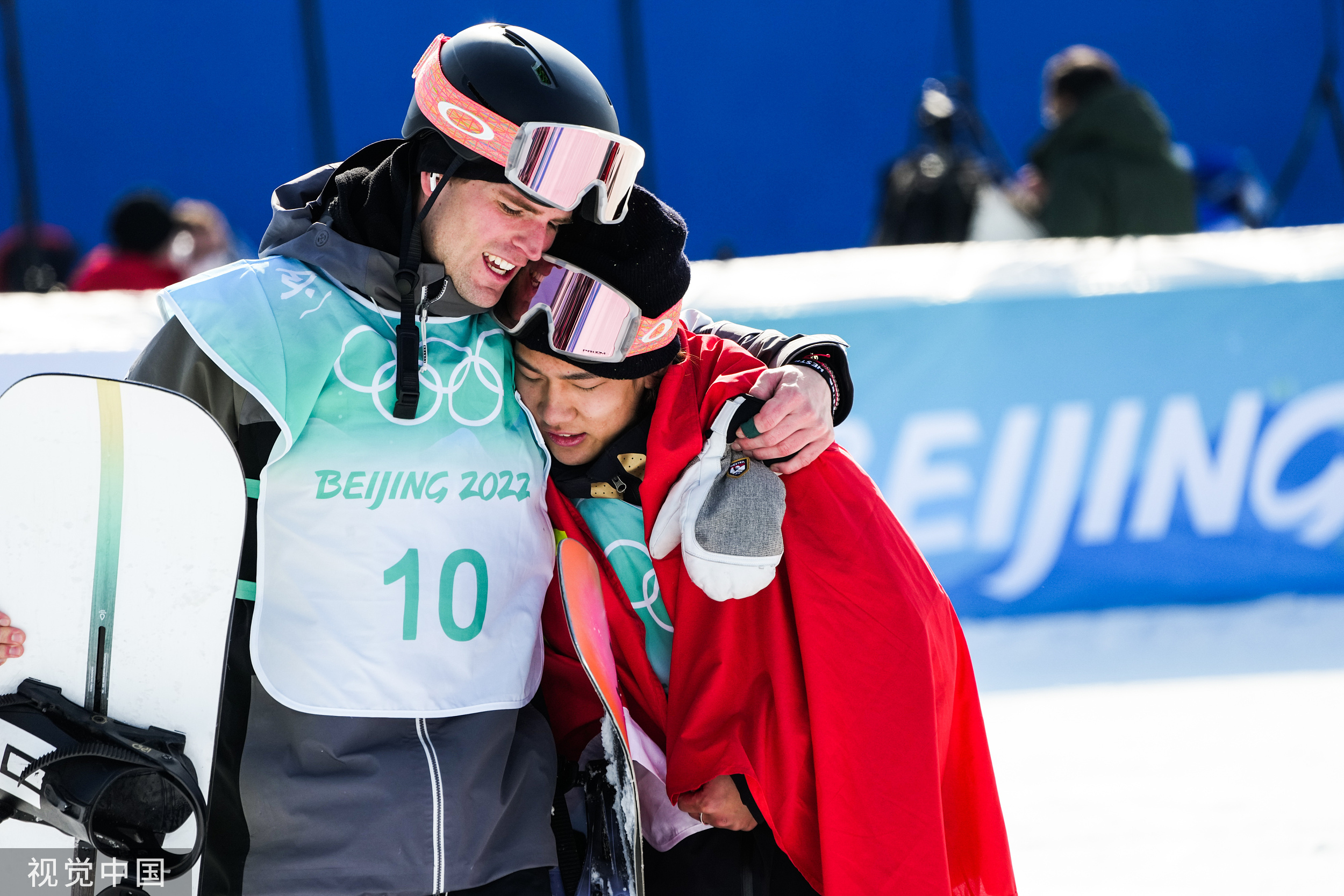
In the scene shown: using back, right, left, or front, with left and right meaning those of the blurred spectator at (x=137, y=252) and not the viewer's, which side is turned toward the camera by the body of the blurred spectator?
back

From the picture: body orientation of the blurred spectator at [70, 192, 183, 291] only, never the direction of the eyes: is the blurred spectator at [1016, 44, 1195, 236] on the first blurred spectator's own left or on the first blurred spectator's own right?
on the first blurred spectator's own right

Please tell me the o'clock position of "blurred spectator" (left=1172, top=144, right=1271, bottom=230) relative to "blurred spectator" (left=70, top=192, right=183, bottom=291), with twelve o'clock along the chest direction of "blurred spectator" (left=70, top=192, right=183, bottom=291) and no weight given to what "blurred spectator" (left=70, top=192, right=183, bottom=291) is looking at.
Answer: "blurred spectator" (left=1172, top=144, right=1271, bottom=230) is roughly at 3 o'clock from "blurred spectator" (left=70, top=192, right=183, bottom=291).

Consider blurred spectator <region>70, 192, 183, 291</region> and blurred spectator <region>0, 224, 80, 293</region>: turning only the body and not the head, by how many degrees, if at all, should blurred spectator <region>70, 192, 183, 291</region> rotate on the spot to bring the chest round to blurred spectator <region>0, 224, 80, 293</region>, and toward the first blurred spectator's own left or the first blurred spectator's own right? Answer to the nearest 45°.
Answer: approximately 45° to the first blurred spectator's own left

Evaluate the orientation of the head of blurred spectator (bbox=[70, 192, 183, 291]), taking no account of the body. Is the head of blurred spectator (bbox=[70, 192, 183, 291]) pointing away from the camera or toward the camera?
away from the camera

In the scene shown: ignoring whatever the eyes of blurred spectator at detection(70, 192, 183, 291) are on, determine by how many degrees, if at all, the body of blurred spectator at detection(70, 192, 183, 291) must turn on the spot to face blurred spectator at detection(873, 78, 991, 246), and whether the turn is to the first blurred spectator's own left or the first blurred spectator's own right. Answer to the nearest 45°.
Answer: approximately 90° to the first blurred spectator's own right
